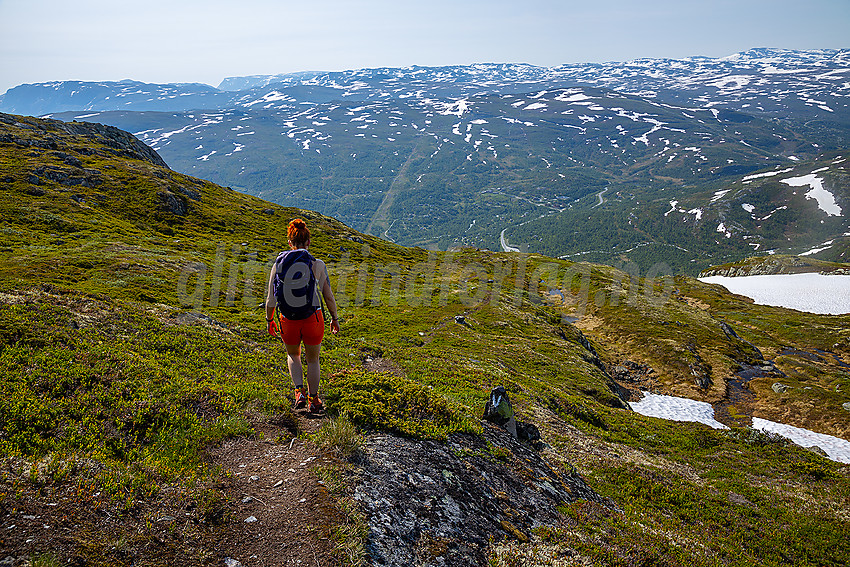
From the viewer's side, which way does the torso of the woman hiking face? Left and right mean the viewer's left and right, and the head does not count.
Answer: facing away from the viewer

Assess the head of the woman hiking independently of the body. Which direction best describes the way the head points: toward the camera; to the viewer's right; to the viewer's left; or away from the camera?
away from the camera
